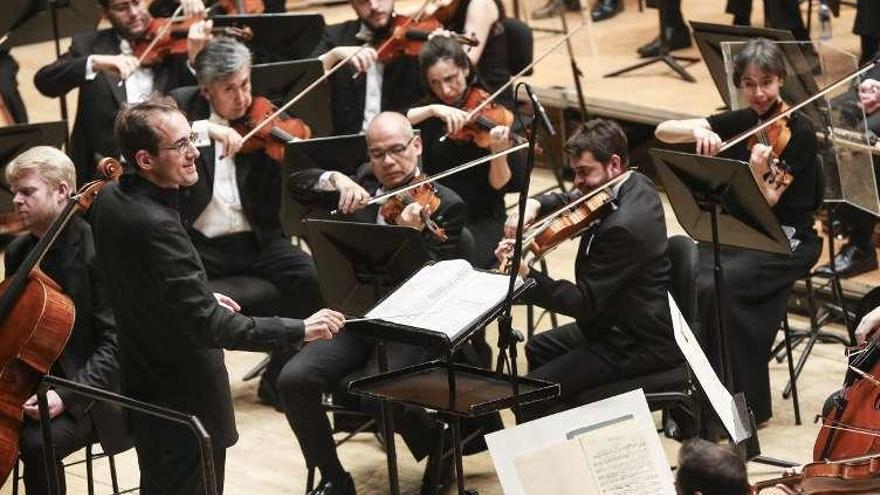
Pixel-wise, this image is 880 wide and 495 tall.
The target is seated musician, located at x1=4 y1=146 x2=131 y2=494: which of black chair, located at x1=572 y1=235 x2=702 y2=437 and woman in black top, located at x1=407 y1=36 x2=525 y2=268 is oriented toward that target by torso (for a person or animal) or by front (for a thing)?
the black chair

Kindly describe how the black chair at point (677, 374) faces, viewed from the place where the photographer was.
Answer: facing to the left of the viewer

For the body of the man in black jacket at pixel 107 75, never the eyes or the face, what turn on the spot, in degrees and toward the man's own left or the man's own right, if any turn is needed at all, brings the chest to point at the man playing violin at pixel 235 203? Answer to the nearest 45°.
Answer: approximately 45° to the man's own right

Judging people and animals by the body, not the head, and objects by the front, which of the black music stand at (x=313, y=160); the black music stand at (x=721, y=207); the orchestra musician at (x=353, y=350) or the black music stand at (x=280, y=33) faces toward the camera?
the orchestra musician

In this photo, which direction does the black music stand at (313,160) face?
away from the camera

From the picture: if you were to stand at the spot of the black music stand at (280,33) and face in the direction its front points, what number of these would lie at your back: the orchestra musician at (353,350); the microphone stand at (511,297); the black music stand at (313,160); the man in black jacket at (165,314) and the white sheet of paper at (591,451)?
5

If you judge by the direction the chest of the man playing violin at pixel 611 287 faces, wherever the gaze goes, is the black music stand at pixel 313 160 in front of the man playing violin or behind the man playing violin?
in front

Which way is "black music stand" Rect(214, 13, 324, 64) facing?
away from the camera

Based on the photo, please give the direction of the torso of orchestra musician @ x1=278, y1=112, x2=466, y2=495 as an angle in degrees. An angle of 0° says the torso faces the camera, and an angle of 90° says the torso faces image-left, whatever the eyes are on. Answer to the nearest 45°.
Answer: approximately 0°

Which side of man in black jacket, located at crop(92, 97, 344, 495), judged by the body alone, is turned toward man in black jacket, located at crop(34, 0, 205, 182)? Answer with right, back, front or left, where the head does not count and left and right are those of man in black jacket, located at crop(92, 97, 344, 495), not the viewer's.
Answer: left

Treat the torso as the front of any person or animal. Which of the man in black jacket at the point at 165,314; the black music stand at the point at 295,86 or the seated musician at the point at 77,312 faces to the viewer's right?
the man in black jacket

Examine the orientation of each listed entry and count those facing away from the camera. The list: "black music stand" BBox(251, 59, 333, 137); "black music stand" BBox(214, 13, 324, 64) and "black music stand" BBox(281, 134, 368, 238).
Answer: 3

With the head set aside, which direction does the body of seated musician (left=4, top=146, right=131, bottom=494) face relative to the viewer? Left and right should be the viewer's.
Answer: facing the viewer and to the left of the viewer

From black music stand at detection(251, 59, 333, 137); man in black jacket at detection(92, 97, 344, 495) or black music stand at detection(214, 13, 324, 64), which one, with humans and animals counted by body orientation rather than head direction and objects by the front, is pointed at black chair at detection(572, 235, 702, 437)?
the man in black jacket

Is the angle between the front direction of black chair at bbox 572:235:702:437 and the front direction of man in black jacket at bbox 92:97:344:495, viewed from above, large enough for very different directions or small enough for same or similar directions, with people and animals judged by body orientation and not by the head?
very different directions
